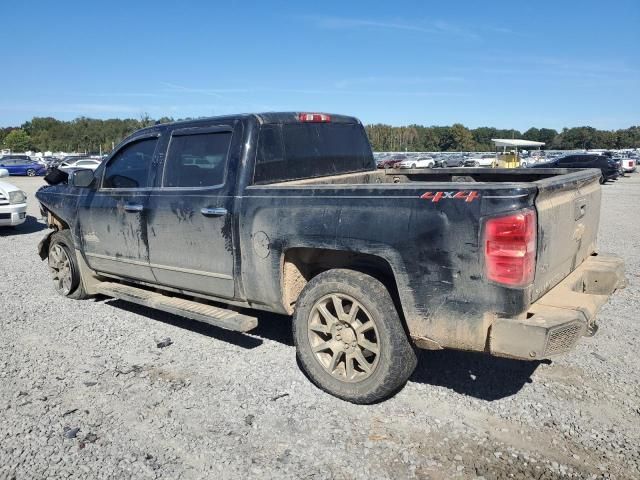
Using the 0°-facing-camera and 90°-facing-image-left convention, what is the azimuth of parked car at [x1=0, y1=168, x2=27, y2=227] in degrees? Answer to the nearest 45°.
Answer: approximately 315°

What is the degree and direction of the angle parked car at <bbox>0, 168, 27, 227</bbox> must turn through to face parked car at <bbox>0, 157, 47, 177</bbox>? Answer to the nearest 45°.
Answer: approximately 135° to its left

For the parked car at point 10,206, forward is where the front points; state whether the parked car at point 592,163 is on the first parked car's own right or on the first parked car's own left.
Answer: on the first parked car's own left

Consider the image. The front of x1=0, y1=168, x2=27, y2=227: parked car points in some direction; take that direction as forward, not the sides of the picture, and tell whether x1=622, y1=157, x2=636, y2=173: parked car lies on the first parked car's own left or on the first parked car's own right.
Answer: on the first parked car's own left

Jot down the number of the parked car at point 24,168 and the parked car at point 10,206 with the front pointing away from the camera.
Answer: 0

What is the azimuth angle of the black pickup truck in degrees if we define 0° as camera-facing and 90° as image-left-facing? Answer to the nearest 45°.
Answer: approximately 135°

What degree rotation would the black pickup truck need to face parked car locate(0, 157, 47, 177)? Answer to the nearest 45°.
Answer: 0° — it already faces it

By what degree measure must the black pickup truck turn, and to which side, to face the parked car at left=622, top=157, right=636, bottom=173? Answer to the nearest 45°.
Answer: approximately 90° to its right
